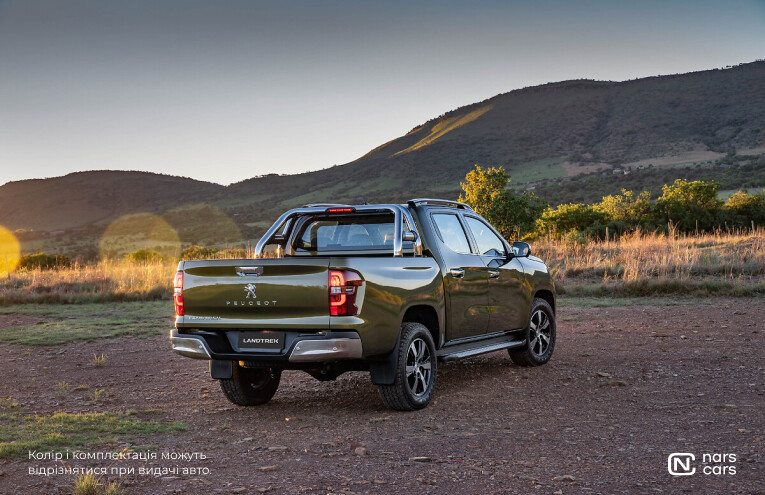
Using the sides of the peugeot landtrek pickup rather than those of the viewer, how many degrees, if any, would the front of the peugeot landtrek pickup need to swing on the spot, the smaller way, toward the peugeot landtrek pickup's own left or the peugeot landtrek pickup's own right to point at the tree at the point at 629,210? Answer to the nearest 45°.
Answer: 0° — it already faces it

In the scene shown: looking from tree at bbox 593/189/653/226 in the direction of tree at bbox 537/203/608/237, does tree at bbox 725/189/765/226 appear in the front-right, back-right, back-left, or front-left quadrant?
back-left

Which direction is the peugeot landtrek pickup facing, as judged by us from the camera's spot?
facing away from the viewer and to the right of the viewer

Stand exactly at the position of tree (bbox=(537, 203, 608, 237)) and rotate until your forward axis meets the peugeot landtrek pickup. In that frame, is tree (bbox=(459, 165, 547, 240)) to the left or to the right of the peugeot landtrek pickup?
right

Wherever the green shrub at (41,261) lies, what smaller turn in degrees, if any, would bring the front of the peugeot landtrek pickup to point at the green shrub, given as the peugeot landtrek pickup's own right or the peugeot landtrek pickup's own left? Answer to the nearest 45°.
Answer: approximately 90° to the peugeot landtrek pickup's own left

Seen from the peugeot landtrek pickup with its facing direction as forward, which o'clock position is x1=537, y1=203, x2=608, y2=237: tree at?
The tree is roughly at 11 o'clock from the peugeot landtrek pickup.

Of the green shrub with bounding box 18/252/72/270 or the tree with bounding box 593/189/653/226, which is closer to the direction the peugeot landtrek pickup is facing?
the tree
